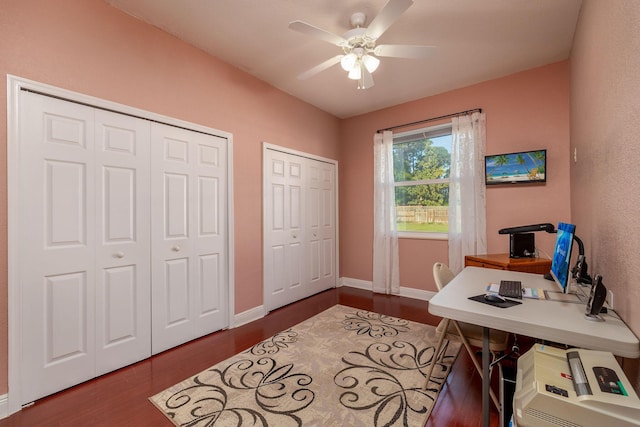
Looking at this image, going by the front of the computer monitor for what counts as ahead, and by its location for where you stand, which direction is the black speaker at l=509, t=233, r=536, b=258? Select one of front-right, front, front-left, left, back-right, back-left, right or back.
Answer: right

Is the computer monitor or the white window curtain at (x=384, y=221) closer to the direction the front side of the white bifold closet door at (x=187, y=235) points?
the computer monitor

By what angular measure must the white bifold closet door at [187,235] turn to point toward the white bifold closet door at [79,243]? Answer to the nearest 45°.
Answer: approximately 90° to its right

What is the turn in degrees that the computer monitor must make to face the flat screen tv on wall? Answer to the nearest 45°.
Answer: approximately 90° to its right

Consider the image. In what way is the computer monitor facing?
to the viewer's left

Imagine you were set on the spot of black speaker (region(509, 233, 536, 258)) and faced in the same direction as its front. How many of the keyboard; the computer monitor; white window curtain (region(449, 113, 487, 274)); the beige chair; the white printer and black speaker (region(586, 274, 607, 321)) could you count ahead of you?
5

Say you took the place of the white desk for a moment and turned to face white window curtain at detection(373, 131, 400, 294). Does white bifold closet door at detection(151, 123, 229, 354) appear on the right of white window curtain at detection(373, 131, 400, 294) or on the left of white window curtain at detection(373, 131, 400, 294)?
left

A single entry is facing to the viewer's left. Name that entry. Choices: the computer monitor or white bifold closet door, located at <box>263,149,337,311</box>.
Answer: the computer monitor

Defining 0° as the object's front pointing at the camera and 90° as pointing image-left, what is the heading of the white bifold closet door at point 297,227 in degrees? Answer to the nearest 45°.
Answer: approximately 315°
